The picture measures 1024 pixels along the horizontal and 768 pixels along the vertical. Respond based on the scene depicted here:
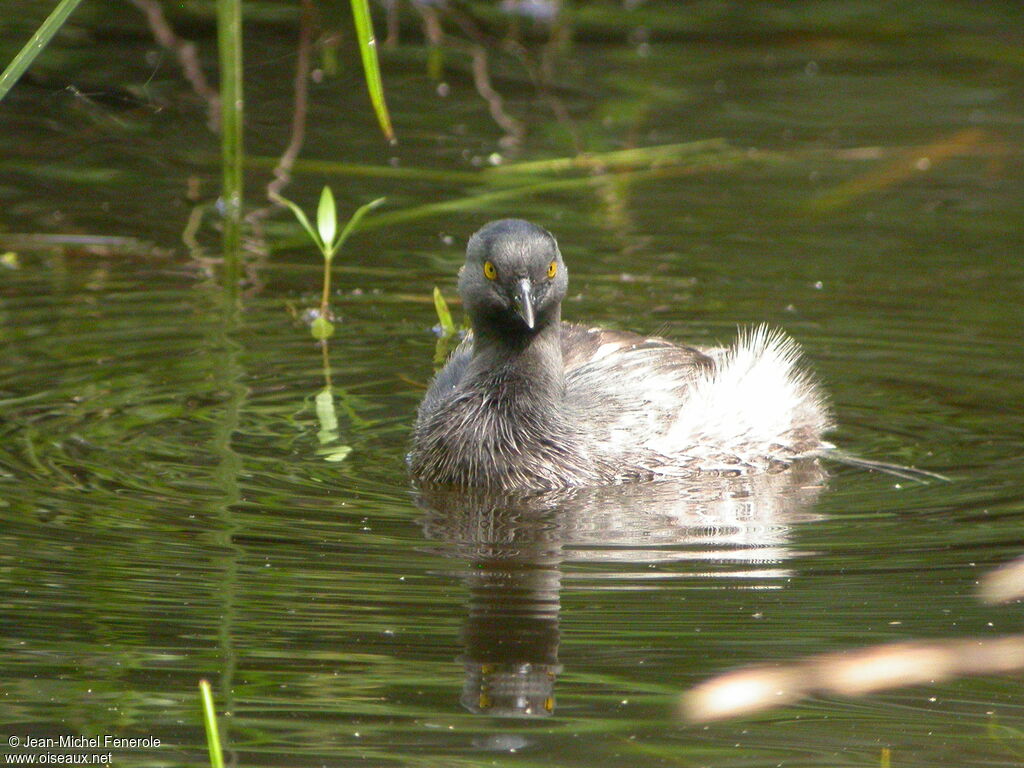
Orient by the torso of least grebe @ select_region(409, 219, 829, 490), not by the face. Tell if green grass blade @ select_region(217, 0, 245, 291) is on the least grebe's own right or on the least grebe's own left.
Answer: on the least grebe's own right

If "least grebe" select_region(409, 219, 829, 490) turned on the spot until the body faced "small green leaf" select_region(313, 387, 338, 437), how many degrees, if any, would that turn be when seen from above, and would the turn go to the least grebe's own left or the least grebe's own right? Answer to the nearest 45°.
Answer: approximately 45° to the least grebe's own right

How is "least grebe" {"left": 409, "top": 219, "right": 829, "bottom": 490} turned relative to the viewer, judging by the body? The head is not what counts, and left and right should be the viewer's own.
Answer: facing the viewer and to the left of the viewer

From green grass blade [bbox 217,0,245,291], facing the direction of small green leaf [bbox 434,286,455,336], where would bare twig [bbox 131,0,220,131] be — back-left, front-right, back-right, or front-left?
back-left

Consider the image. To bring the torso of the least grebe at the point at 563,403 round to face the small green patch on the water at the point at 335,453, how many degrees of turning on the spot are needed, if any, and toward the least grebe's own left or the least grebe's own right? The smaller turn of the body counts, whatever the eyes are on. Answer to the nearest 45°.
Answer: approximately 45° to the least grebe's own right

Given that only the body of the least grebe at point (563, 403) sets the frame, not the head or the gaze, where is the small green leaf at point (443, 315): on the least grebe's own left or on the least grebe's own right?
on the least grebe's own right
